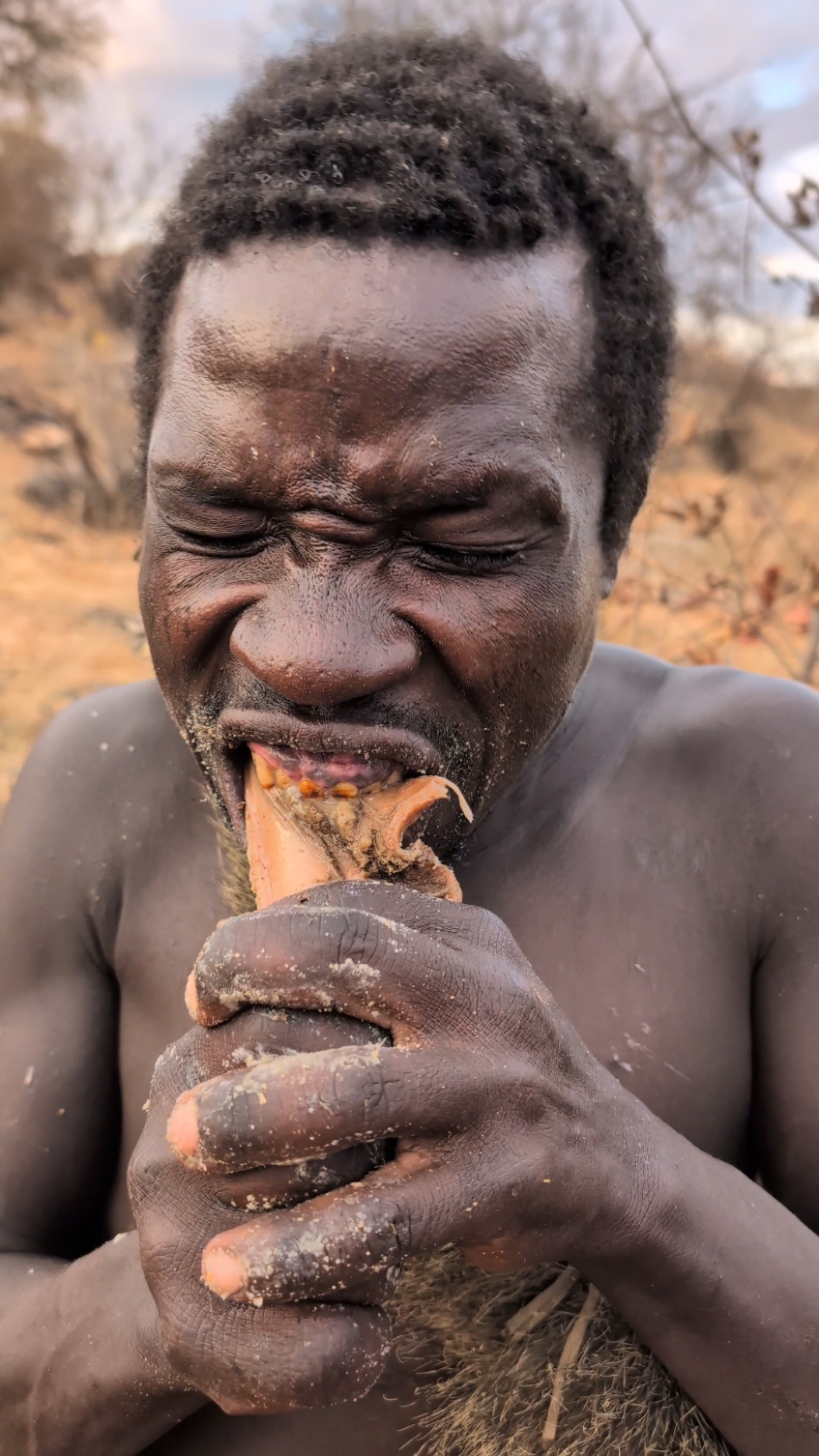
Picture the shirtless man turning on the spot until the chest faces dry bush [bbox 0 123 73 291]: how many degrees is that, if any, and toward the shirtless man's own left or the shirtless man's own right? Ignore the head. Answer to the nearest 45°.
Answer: approximately 180°

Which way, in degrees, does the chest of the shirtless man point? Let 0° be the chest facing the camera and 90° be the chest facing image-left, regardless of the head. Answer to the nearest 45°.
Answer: approximately 0°

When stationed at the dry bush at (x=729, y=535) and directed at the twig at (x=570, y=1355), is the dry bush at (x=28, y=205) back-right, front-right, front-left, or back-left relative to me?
back-right

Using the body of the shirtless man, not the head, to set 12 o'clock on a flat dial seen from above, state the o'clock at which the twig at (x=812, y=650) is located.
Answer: The twig is roughly at 7 o'clock from the shirtless man.

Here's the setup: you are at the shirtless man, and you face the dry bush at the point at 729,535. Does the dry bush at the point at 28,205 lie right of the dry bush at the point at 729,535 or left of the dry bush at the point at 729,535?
left

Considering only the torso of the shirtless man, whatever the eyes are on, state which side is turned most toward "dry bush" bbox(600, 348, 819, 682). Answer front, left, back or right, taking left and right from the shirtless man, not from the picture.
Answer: back
